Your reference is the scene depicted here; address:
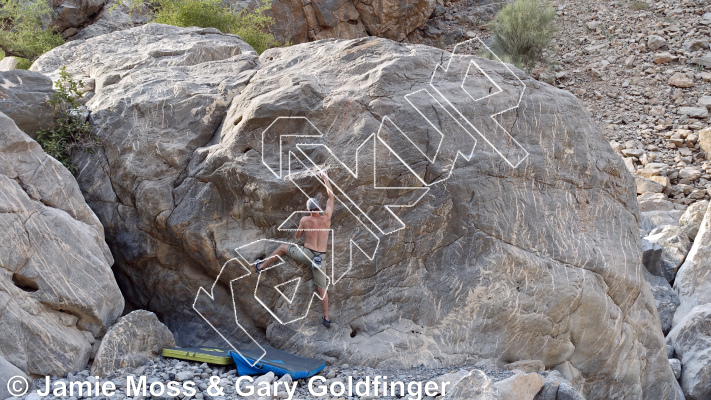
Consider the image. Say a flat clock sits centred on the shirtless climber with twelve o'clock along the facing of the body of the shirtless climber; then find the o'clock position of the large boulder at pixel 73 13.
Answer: The large boulder is roughly at 11 o'clock from the shirtless climber.

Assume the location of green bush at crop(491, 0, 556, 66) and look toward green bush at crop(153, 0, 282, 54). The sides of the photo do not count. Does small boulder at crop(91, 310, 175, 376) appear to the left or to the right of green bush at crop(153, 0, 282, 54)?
left

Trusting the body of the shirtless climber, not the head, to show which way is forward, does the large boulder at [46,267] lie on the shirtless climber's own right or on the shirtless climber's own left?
on the shirtless climber's own left

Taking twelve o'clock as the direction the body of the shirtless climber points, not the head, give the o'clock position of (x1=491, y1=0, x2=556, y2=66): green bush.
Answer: The green bush is roughly at 1 o'clock from the shirtless climber.

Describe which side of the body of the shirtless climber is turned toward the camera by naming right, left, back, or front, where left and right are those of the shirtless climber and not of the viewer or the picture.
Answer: back

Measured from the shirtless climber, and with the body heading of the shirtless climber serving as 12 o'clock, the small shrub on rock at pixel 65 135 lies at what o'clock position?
The small shrub on rock is roughly at 10 o'clock from the shirtless climber.

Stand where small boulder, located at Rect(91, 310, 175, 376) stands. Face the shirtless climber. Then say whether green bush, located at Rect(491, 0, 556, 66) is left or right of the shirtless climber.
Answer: left

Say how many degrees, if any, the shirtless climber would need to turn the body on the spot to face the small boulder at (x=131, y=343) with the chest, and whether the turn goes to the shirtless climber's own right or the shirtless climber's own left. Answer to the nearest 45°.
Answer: approximately 90° to the shirtless climber's own left
